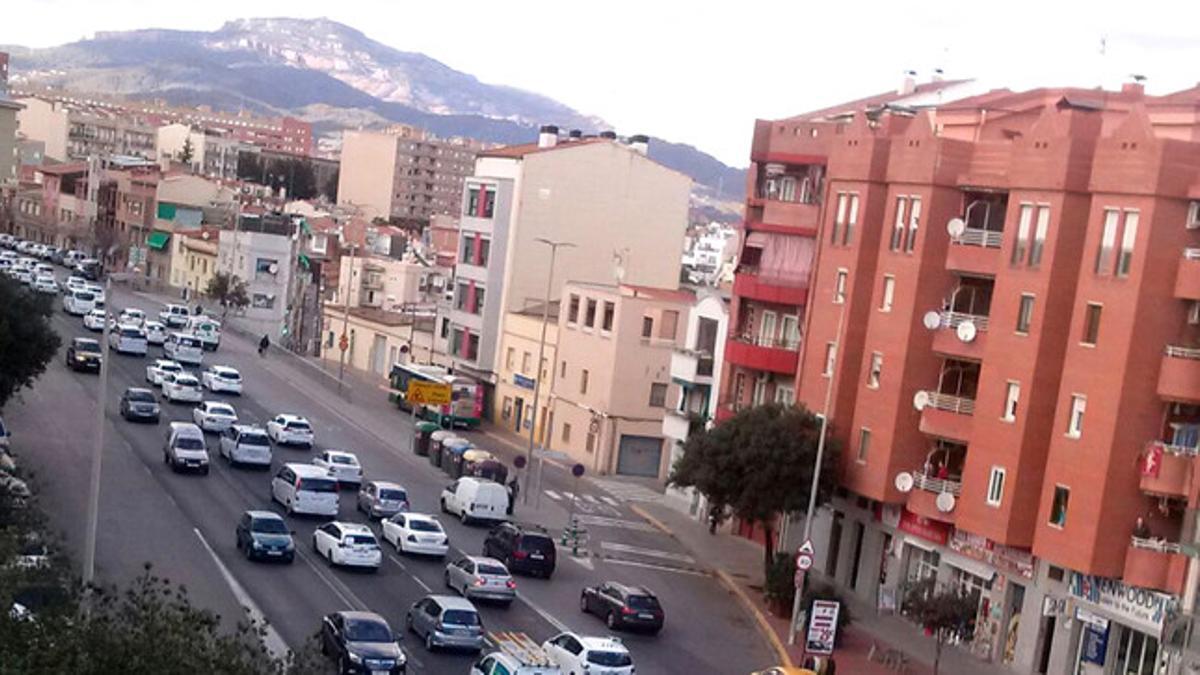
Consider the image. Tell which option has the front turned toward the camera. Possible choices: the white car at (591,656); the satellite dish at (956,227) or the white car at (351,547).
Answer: the satellite dish

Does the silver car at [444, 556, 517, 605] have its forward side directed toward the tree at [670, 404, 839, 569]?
no

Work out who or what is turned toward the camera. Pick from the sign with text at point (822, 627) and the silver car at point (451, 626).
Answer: the sign with text

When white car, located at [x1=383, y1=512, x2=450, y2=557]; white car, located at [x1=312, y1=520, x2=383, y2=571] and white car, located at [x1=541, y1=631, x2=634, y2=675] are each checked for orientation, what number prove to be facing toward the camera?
0

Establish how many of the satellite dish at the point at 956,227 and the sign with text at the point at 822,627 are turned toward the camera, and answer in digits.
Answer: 2

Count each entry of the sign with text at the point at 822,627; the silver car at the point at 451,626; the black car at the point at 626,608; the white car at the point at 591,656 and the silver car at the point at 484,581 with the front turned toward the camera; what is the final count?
1

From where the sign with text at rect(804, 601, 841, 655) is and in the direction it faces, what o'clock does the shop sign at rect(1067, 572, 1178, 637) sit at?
The shop sign is roughly at 8 o'clock from the sign with text.

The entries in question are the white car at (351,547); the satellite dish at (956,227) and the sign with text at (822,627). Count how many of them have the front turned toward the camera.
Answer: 2

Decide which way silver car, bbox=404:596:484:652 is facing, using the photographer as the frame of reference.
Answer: facing away from the viewer and to the left of the viewer

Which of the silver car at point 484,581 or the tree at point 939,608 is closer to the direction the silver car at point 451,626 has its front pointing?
the silver car

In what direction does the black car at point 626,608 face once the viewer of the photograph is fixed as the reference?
facing away from the viewer and to the left of the viewer

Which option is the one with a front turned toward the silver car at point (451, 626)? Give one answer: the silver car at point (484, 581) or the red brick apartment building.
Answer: the red brick apartment building

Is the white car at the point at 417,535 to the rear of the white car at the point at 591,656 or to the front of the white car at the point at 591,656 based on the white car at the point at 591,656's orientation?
to the front

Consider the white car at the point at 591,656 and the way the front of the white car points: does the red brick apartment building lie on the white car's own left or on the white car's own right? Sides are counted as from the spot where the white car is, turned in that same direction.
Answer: on the white car's own right

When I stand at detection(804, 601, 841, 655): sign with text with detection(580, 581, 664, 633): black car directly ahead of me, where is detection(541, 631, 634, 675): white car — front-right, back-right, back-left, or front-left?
front-left

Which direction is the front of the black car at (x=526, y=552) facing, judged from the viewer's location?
facing away from the viewer and to the left of the viewer

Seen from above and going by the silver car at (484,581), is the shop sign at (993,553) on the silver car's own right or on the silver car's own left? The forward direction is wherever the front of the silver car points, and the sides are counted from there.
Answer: on the silver car's own right

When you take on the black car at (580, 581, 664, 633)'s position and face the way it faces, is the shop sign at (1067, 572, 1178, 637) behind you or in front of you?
behind

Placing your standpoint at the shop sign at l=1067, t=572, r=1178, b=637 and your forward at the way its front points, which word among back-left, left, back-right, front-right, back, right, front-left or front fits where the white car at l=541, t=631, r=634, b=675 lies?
front

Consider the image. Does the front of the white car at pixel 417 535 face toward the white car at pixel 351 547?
no
